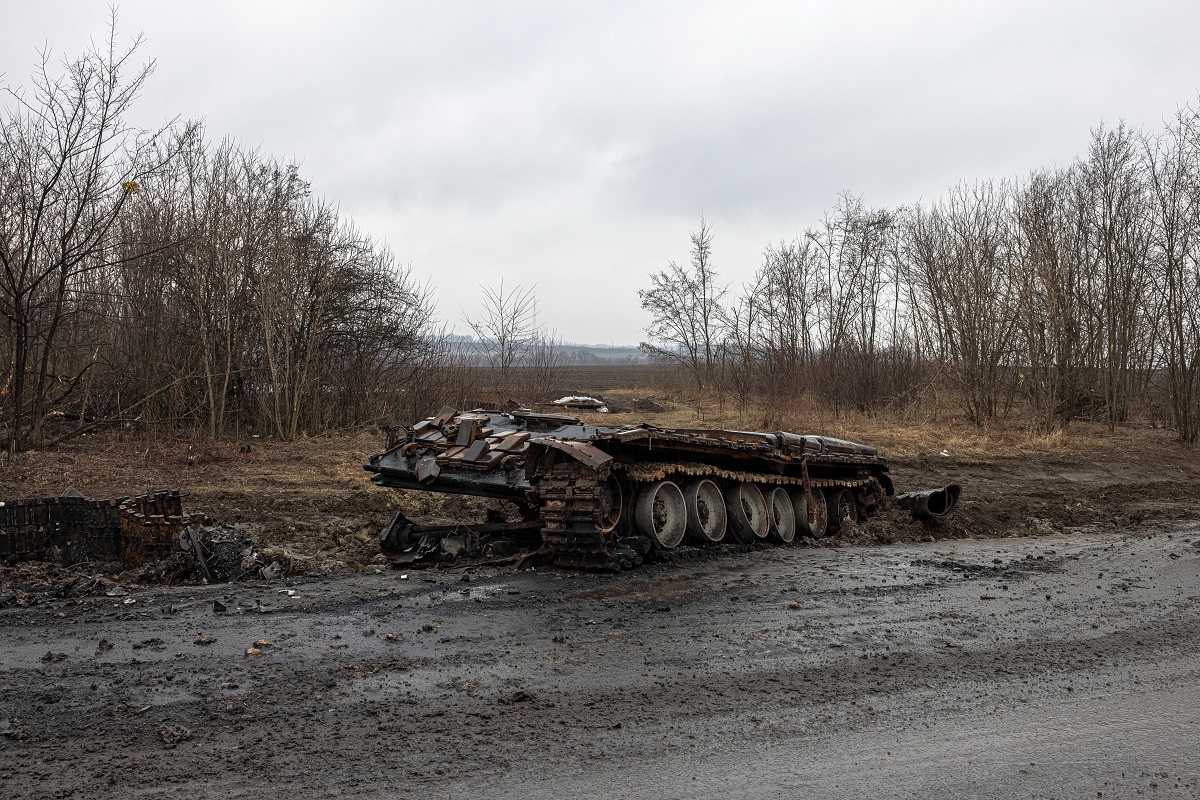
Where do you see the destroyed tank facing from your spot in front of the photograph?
facing the viewer and to the left of the viewer

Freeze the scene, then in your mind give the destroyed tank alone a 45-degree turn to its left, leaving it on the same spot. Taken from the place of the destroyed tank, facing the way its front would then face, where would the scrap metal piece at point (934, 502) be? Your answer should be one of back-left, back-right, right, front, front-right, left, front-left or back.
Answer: back-left

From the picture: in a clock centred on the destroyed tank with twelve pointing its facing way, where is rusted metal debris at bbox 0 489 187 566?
The rusted metal debris is roughly at 1 o'clock from the destroyed tank.
